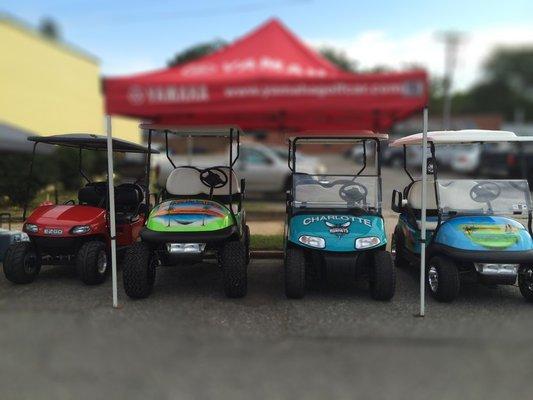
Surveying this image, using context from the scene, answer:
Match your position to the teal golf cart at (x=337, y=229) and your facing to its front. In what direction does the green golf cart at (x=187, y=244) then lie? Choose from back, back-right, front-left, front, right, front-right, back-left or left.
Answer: right

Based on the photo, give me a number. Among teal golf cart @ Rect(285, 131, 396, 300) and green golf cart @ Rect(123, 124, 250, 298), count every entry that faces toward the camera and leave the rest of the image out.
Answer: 2

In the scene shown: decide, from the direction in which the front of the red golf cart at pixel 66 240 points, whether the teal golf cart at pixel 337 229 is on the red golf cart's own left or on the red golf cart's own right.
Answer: on the red golf cart's own left

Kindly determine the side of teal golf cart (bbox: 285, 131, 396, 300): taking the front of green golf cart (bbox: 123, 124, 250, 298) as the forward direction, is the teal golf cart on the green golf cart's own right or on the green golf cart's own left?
on the green golf cart's own left

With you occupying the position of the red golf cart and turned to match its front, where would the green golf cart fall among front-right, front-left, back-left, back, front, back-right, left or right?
left

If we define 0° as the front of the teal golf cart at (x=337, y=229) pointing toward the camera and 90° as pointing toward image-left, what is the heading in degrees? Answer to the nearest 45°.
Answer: approximately 0°

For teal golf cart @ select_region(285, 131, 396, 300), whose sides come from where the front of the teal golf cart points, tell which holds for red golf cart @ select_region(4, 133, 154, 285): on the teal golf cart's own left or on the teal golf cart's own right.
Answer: on the teal golf cart's own right
